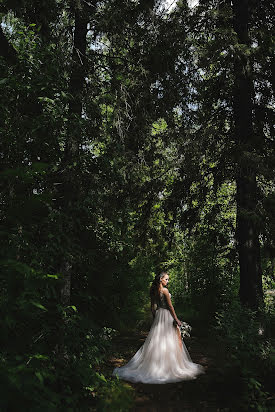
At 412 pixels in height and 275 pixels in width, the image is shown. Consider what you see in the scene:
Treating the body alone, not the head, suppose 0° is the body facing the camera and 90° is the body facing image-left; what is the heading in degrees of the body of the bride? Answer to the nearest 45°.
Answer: approximately 225°
